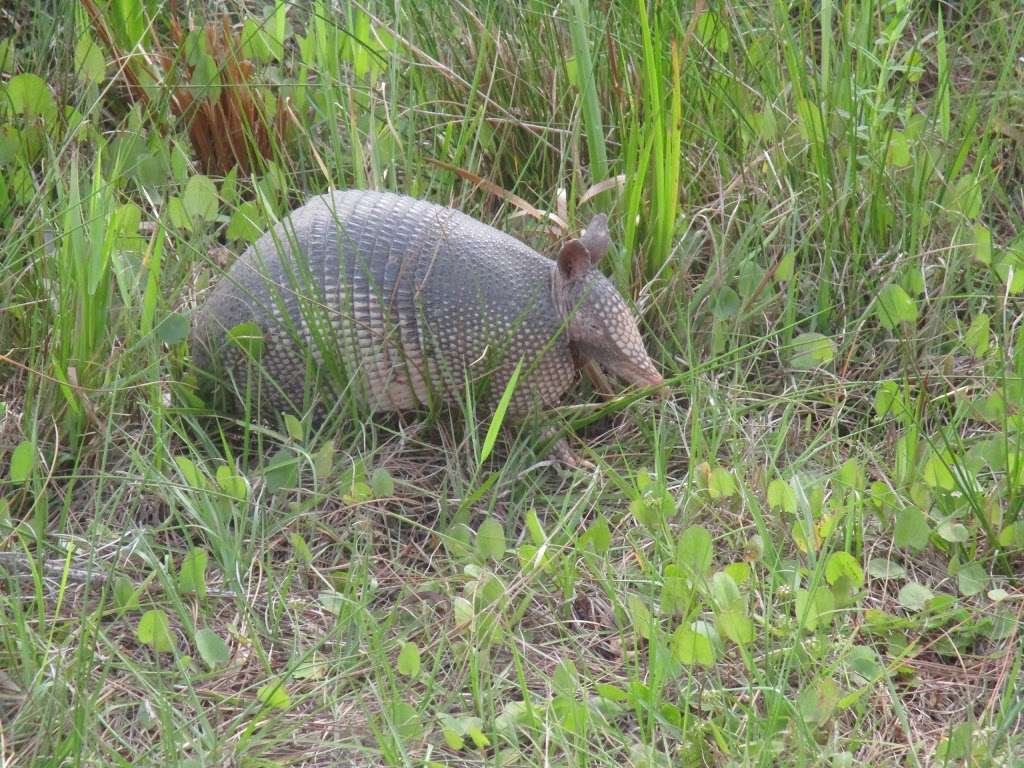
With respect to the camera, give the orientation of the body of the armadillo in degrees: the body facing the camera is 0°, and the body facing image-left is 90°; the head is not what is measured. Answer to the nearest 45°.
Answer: approximately 270°

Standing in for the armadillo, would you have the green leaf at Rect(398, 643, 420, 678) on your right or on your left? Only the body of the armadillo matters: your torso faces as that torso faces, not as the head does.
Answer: on your right

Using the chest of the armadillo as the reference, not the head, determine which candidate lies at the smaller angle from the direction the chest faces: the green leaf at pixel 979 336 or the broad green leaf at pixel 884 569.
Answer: the green leaf

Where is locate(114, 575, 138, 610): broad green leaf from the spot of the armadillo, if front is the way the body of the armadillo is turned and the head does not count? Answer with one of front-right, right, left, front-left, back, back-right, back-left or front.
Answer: back-right

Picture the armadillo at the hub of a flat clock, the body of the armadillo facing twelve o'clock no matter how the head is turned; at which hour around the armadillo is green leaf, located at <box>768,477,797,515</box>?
The green leaf is roughly at 1 o'clock from the armadillo.

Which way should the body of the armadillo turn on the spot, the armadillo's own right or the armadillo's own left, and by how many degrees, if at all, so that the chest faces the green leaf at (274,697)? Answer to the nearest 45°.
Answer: approximately 90° to the armadillo's own right

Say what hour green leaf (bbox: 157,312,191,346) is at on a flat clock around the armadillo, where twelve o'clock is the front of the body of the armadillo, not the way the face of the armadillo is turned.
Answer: The green leaf is roughly at 6 o'clock from the armadillo.

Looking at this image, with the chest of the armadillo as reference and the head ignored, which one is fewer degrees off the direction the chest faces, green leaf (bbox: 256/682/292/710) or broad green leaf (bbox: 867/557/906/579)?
the broad green leaf
